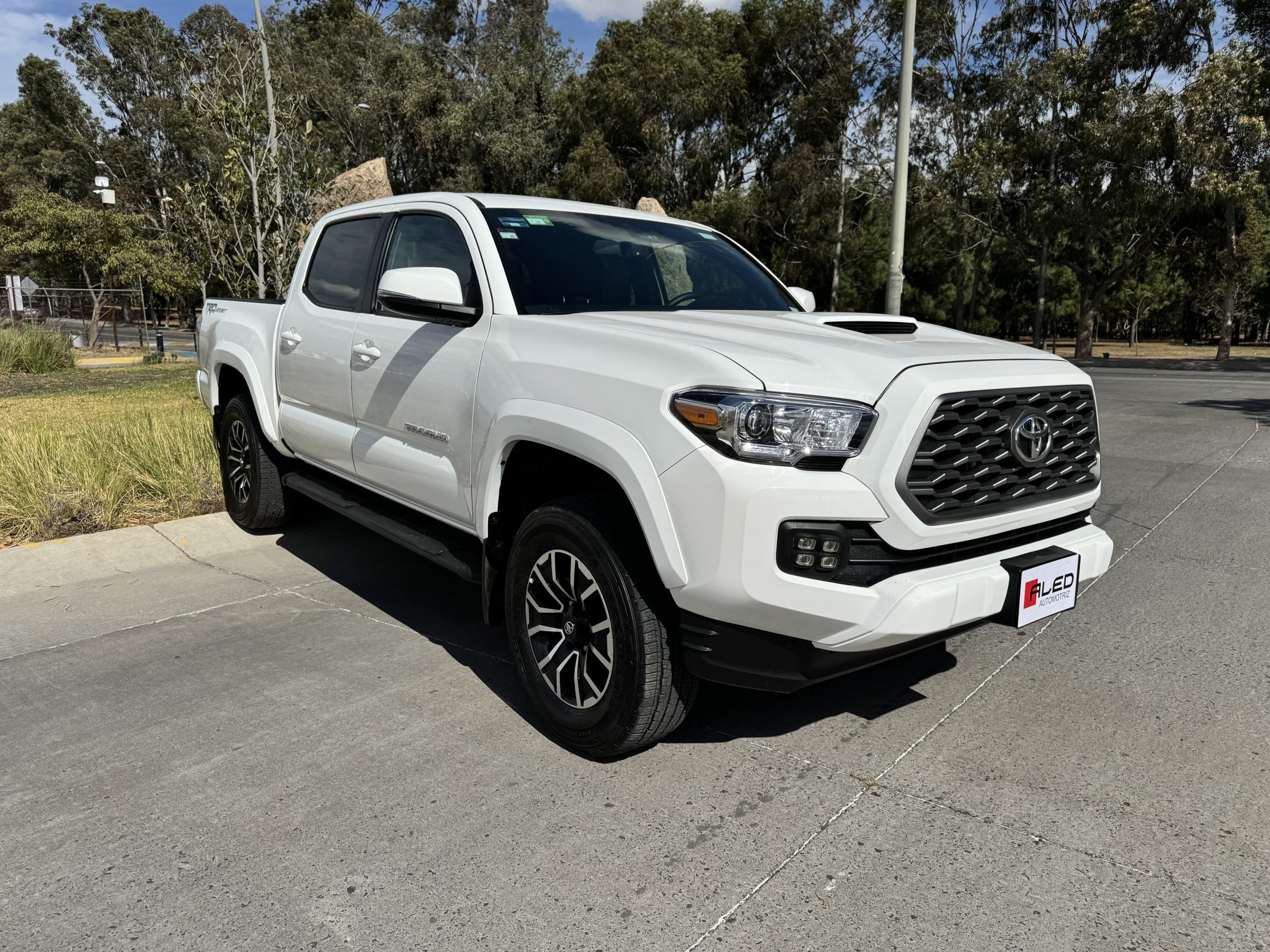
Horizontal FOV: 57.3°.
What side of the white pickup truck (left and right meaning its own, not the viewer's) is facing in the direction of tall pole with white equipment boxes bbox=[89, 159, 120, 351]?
back

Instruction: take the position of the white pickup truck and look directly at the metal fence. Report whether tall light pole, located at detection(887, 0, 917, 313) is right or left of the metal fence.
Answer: right

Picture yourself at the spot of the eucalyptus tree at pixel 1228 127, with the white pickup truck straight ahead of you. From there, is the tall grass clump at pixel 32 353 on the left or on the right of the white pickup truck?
right

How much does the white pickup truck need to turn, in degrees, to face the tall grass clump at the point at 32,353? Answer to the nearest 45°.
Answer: approximately 180°

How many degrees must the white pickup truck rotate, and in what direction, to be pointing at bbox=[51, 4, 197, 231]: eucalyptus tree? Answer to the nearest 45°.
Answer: approximately 180°

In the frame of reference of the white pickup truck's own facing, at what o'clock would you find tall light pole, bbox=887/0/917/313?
The tall light pole is roughly at 8 o'clock from the white pickup truck.

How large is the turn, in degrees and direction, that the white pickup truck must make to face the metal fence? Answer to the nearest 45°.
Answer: approximately 180°

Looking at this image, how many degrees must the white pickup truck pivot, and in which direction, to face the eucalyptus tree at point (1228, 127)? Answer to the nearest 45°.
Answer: approximately 90° to its left

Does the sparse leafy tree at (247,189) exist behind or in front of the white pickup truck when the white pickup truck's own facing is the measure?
behind
